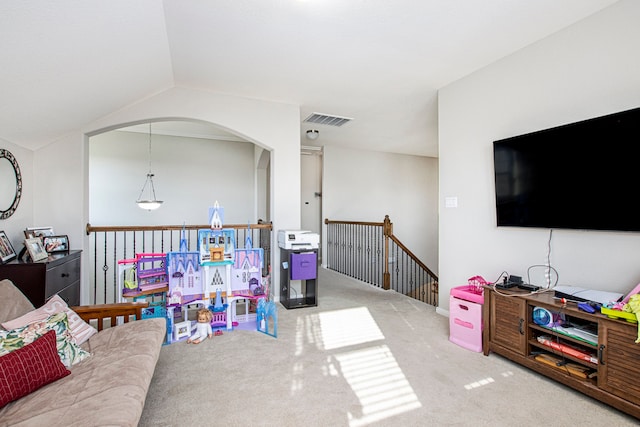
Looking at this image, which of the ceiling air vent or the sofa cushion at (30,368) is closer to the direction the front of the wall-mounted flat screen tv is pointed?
the sofa cushion

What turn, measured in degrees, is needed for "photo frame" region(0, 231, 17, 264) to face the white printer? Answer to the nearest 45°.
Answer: approximately 45° to its left

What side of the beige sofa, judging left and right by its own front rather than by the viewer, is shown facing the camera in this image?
right

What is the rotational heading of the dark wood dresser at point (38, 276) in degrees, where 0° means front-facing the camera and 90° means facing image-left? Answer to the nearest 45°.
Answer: approximately 315°

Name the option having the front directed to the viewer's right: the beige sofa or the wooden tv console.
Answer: the beige sofa

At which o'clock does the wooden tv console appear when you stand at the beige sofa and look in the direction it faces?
The wooden tv console is roughly at 1 o'clock from the beige sofa.

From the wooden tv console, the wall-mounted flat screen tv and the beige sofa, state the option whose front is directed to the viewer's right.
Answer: the beige sofa

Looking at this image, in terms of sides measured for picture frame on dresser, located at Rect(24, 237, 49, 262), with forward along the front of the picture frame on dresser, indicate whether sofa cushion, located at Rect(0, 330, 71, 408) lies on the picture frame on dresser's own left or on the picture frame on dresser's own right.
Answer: on the picture frame on dresser's own right

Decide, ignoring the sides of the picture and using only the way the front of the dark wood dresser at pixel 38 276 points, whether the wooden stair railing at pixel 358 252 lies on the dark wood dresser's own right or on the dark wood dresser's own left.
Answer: on the dark wood dresser's own left

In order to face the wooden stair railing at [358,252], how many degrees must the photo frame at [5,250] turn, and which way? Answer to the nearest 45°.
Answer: approximately 45° to its left

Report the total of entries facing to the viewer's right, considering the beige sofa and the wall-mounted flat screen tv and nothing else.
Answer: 1
